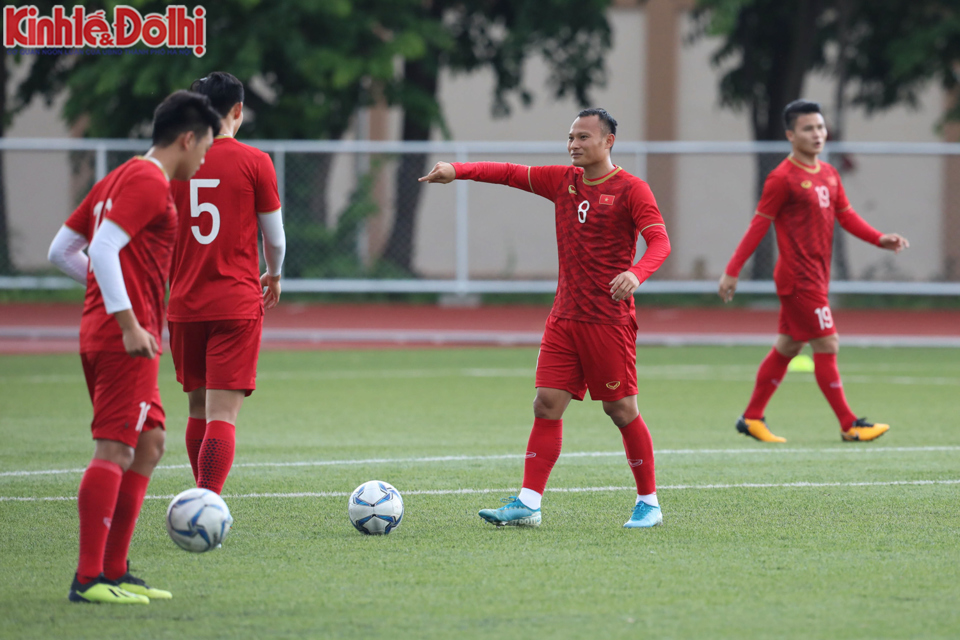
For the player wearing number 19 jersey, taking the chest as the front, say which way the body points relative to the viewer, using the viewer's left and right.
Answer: facing the viewer and to the right of the viewer

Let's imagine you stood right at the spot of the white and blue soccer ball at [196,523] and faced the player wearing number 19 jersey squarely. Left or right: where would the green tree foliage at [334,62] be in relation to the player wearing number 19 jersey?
left

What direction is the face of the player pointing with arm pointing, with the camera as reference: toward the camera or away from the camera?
toward the camera

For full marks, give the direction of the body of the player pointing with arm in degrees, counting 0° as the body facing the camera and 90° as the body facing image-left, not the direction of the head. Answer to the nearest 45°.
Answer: approximately 45°

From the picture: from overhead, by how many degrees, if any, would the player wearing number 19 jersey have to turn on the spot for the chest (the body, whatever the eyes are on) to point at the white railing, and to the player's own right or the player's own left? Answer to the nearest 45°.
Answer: approximately 180°

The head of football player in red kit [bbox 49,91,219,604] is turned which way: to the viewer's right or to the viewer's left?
to the viewer's right

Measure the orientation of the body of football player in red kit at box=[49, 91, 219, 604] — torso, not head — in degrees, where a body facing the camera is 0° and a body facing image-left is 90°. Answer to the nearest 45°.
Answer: approximately 270°

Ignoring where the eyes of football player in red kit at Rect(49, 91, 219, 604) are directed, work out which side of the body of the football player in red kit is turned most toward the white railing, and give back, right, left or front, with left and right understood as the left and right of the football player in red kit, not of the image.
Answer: left

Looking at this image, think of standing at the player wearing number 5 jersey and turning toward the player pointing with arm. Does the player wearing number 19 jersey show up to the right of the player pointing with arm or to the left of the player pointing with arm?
left

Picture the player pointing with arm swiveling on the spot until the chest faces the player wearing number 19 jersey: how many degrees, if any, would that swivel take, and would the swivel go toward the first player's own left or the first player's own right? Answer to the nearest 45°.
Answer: approximately 180°

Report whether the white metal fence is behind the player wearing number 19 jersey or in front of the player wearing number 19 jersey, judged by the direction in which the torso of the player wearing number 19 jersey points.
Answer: behind
